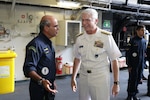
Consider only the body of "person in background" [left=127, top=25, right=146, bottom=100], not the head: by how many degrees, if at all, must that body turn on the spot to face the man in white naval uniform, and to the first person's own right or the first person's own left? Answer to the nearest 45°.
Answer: approximately 45° to the first person's own right

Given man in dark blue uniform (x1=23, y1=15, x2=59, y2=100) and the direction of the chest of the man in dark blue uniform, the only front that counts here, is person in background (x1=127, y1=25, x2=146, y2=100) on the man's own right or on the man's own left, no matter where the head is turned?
on the man's own left

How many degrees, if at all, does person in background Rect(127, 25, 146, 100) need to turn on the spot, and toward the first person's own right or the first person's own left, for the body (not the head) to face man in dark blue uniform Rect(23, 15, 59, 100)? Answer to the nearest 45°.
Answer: approximately 45° to the first person's own right

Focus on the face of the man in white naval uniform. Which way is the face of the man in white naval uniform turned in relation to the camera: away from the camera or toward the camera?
toward the camera

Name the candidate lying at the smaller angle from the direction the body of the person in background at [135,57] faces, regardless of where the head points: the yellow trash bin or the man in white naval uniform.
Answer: the man in white naval uniform

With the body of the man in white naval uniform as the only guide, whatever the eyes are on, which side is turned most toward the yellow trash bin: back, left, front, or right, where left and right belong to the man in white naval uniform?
right

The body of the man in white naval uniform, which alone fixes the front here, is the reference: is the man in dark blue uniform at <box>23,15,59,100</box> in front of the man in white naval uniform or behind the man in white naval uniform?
in front

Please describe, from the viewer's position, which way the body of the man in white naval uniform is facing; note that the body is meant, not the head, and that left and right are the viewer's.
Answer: facing the viewer and to the left of the viewer

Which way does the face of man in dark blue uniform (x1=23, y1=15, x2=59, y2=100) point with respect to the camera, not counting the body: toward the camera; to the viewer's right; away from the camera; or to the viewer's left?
to the viewer's right

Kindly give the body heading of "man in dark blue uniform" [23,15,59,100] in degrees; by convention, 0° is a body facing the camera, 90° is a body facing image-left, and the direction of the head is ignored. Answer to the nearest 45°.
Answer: approximately 315°

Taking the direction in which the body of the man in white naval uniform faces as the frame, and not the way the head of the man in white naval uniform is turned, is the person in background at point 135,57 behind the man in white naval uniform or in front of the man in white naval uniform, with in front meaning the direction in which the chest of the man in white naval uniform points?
behind

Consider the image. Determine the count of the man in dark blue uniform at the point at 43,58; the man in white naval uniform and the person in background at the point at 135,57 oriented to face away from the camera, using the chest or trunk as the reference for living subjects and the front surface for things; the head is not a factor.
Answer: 0
